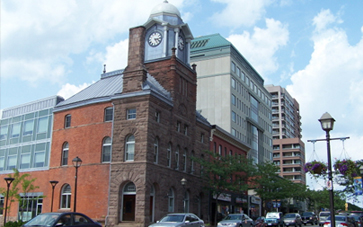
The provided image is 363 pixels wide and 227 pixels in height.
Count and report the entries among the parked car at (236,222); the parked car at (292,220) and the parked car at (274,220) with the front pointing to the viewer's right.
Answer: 0

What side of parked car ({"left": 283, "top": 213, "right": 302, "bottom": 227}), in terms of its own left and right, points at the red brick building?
front

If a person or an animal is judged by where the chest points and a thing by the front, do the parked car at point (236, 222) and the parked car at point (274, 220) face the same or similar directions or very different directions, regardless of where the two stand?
same or similar directions

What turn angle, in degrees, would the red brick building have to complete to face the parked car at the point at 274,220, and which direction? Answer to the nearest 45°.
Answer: approximately 45° to its left

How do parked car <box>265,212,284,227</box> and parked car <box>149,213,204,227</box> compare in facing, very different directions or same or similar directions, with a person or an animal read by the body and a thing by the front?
same or similar directions
